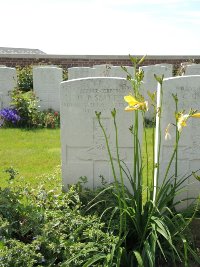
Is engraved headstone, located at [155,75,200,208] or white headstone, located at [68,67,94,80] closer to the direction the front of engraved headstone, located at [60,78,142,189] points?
the engraved headstone

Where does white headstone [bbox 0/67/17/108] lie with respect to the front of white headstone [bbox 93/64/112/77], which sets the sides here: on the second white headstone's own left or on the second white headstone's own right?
on the second white headstone's own right

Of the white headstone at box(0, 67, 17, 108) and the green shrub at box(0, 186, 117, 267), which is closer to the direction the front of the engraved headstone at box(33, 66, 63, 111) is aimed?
the green shrub

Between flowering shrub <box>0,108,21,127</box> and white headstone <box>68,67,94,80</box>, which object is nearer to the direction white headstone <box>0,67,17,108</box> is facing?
the flowering shrub

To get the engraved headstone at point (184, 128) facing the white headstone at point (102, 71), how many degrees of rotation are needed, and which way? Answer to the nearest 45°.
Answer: approximately 180°

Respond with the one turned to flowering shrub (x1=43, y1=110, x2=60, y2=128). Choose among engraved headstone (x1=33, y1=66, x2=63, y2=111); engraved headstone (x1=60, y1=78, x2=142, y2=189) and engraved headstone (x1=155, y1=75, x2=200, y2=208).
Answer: engraved headstone (x1=33, y1=66, x2=63, y2=111)

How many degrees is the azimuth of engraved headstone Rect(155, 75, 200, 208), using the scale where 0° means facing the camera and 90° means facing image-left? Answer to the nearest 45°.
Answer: approximately 0°

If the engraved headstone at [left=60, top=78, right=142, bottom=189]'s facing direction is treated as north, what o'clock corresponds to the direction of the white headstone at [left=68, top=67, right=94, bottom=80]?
The white headstone is roughly at 6 o'clock from the engraved headstone.

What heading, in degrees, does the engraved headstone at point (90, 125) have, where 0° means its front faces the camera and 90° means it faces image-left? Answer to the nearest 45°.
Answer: approximately 0°

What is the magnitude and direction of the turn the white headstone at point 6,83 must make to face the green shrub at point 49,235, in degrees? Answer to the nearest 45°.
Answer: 0° — it already faces it
